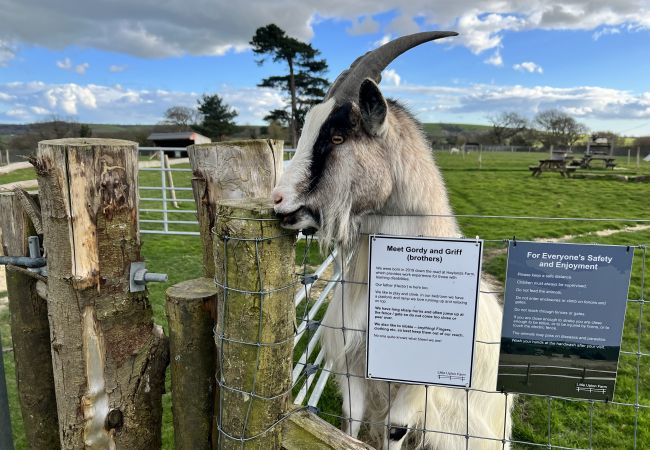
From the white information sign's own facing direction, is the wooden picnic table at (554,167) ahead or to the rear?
to the rear

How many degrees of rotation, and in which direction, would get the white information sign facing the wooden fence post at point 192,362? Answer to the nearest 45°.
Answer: approximately 90° to its right

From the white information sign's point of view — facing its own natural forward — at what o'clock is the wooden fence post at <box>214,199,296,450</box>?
The wooden fence post is roughly at 2 o'clock from the white information sign.

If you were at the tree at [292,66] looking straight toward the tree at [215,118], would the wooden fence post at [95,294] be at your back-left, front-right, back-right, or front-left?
back-left

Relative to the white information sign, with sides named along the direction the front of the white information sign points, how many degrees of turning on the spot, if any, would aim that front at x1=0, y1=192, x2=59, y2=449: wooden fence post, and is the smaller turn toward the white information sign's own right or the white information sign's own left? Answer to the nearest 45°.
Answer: approximately 90° to the white information sign's own right

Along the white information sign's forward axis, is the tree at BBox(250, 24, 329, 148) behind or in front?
behind

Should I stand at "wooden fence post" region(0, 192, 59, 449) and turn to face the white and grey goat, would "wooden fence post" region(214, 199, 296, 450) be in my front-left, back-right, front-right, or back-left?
front-right

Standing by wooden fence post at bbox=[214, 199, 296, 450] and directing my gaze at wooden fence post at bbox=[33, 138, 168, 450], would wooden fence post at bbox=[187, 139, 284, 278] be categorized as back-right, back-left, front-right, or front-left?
front-right

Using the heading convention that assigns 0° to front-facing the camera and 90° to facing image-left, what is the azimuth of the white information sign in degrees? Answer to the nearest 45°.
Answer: approximately 0°

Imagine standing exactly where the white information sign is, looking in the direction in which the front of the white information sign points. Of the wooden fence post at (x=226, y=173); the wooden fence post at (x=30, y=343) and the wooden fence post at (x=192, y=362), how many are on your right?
3
